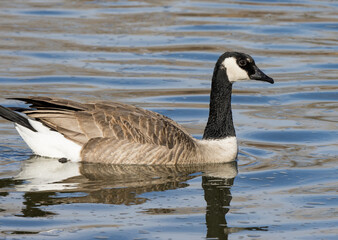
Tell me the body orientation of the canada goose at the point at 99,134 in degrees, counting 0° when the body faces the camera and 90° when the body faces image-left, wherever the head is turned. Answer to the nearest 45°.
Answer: approximately 270°
